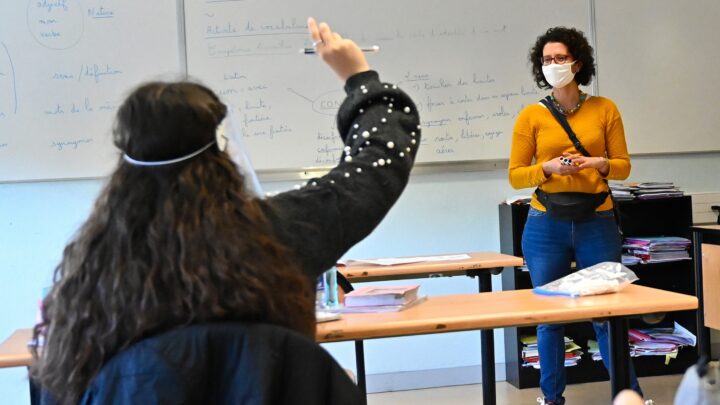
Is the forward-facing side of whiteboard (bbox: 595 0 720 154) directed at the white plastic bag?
yes

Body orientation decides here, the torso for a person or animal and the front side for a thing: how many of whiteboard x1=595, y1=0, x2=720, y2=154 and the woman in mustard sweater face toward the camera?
2

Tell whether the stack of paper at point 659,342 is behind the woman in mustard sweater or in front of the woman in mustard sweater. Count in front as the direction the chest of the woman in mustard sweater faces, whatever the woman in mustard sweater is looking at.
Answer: behind

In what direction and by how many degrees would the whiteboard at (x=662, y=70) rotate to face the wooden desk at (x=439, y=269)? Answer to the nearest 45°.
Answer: approximately 45° to its right

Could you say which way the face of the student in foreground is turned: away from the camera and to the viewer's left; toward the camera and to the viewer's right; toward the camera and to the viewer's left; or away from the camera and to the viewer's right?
away from the camera and to the viewer's right

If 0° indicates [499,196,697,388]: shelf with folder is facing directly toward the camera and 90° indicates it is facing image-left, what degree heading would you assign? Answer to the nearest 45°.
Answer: approximately 0°
